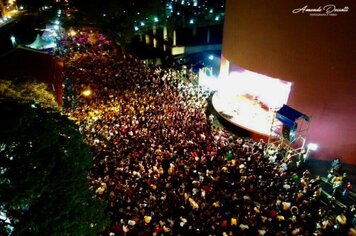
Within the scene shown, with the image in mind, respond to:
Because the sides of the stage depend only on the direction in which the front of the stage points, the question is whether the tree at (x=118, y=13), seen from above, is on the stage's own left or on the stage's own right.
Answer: on the stage's own right

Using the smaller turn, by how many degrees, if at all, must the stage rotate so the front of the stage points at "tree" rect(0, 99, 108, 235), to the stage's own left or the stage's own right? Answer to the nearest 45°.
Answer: approximately 45° to the stage's own left

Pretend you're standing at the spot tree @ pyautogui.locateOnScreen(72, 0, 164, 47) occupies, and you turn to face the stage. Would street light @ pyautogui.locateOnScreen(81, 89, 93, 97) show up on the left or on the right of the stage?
right

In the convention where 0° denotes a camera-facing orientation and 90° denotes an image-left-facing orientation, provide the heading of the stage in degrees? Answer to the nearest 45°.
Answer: approximately 45°

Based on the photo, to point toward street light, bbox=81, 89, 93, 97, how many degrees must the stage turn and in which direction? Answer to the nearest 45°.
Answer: approximately 45° to its right
